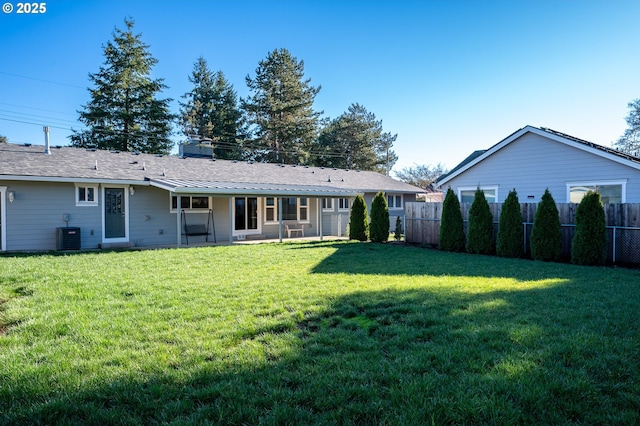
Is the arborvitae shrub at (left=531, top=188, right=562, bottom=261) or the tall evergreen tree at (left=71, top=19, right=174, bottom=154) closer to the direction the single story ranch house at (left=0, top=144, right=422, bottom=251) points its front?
the tall evergreen tree

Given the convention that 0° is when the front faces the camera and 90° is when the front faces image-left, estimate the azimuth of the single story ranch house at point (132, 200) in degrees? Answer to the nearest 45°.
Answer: approximately 135°

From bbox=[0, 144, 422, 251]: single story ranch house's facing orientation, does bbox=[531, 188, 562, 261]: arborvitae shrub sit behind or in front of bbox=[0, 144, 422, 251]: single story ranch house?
behind

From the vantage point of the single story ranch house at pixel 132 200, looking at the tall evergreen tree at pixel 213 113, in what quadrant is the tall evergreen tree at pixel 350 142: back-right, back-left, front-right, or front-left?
front-right

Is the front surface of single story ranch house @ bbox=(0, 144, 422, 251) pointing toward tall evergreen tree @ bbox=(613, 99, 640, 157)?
no

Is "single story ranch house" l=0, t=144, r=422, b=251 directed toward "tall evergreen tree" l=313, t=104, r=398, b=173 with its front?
no

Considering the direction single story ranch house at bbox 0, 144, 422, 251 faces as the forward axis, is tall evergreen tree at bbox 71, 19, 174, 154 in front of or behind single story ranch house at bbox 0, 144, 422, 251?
in front

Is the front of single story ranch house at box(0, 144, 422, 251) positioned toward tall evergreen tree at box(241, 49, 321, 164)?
no
